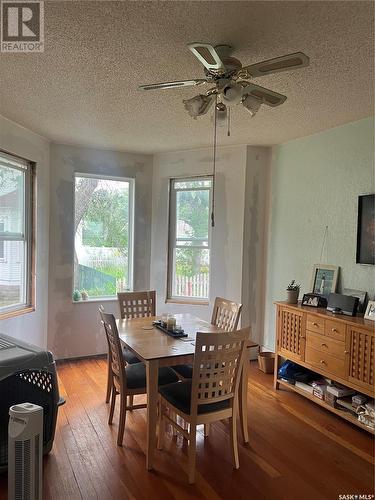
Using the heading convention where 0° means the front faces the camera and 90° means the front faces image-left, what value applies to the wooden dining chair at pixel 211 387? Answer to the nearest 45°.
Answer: approximately 135°

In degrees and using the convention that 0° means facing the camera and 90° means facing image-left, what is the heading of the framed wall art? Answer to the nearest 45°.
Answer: approximately 45°

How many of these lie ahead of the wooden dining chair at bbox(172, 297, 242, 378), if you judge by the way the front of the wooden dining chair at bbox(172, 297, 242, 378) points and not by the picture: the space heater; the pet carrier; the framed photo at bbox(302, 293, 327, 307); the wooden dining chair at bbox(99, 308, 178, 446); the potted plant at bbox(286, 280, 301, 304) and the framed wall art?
3

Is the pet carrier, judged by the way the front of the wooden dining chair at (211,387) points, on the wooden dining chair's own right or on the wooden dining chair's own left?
on the wooden dining chair's own left

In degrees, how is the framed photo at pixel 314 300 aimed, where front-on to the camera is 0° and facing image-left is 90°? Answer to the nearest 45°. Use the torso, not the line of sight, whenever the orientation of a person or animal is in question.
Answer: approximately 45°

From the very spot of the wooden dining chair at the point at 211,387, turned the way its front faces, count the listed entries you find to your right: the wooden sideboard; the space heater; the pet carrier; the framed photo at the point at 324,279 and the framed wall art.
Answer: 3

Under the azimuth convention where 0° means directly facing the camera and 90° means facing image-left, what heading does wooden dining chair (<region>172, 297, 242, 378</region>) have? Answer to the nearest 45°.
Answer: approximately 45°

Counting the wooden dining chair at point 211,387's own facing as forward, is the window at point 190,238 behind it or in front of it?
in front
